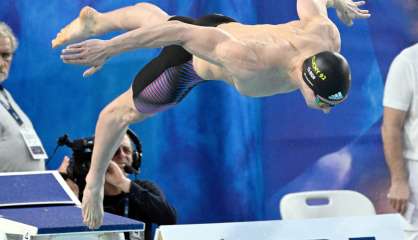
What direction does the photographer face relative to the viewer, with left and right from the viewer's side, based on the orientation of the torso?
facing the viewer and to the left of the viewer

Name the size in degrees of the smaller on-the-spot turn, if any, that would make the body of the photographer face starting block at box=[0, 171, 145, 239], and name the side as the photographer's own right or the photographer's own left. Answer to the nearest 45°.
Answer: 0° — they already face it
